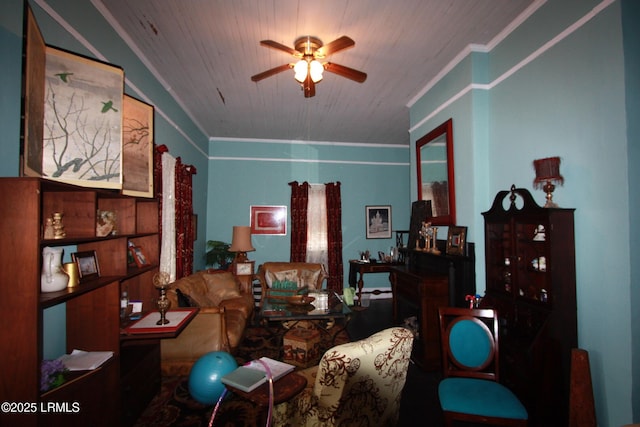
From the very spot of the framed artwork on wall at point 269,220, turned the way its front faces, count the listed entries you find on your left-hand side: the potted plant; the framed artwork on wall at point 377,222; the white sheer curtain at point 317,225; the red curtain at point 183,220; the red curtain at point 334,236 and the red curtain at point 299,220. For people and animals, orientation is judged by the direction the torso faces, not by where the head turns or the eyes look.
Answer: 4

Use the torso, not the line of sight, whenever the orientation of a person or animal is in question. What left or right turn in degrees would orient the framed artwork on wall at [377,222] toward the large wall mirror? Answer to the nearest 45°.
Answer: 0° — it already faces it

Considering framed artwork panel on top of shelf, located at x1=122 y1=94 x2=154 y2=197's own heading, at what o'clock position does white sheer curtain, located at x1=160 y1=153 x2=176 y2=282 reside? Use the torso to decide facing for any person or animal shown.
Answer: The white sheer curtain is roughly at 8 o'clock from the framed artwork panel on top of shelf.

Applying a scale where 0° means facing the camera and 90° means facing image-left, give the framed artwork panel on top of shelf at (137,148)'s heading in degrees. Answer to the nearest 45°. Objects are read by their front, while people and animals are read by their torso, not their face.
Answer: approximately 315°

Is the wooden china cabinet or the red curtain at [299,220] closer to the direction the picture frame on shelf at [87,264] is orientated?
the wooden china cabinet

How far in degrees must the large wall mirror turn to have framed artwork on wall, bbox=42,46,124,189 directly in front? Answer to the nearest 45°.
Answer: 0° — it already faces it

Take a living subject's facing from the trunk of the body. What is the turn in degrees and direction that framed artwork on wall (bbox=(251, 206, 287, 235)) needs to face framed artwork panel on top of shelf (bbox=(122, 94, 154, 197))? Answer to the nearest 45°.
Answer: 0° — it already faces it

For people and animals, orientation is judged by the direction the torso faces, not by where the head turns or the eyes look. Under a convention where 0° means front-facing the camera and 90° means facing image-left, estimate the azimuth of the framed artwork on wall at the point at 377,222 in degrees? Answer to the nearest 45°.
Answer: approximately 0°

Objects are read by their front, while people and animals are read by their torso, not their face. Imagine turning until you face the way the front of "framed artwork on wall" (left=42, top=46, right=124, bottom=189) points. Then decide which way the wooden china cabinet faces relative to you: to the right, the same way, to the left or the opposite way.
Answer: the opposite way

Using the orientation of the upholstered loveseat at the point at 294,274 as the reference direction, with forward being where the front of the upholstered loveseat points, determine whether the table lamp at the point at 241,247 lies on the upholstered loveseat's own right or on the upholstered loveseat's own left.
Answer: on the upholstered loveseat's own right

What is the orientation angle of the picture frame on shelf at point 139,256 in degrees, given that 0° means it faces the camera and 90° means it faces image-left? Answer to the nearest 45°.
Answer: approximately 315°

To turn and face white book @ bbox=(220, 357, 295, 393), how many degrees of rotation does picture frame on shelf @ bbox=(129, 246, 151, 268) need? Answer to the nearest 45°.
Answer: approximately 45° to its right
